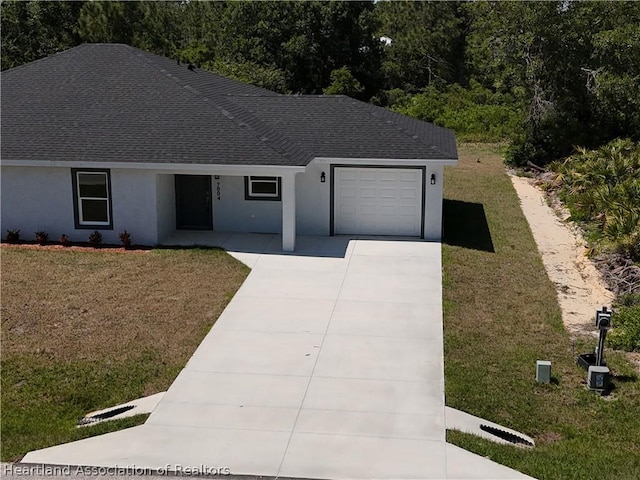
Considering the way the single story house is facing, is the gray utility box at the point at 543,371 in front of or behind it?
in front

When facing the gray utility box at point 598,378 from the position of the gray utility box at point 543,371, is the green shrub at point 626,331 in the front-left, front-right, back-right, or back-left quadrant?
front-left

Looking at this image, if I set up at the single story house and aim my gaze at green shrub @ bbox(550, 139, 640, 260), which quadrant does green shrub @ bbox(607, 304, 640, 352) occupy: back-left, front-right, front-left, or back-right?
front-right

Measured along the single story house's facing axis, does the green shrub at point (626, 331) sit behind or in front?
in front

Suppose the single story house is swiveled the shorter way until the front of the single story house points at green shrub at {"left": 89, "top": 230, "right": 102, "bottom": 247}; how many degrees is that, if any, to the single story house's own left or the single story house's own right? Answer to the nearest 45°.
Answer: approximately 90° to the single story house's own right

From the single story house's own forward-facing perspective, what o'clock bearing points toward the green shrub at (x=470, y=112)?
The green shrub is roughly at 7 o'clock from the single story house.

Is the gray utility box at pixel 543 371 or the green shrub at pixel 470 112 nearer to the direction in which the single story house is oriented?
the gray utility box

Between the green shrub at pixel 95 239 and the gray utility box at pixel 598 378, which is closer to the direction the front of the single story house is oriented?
the gray utility box

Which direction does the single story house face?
toward the camera

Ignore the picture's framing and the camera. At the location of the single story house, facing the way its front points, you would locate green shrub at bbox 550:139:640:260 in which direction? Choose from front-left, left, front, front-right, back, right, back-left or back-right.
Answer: left

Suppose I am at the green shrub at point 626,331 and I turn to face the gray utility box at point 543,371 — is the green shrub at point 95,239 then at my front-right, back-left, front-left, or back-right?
front-right

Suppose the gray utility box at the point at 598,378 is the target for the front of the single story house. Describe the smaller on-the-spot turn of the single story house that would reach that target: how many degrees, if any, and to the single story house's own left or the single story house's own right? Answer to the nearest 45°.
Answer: approximately 45° to the single story house's own left
